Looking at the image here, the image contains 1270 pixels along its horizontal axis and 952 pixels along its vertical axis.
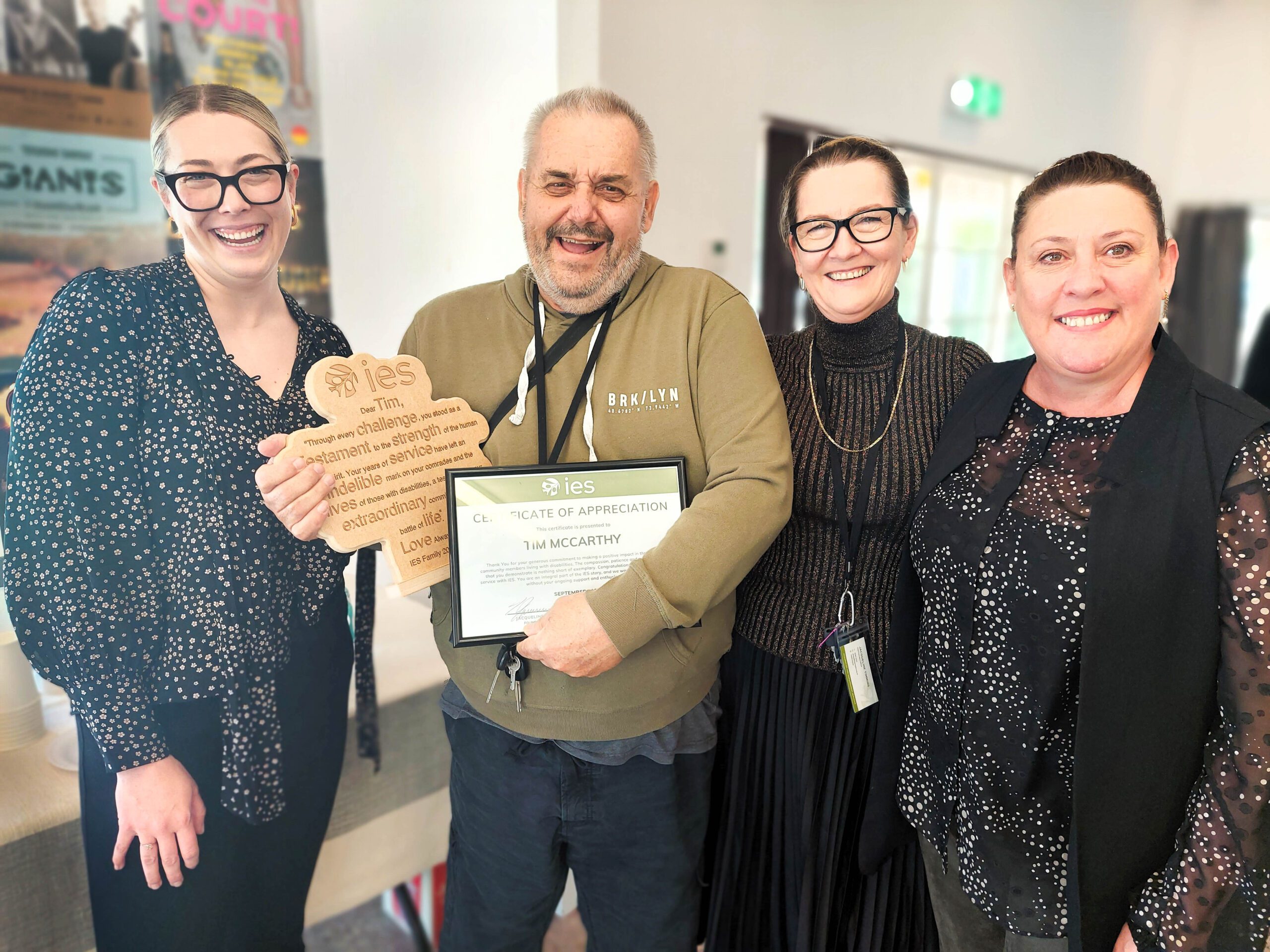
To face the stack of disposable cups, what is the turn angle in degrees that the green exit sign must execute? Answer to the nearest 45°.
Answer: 0° — it already faces it

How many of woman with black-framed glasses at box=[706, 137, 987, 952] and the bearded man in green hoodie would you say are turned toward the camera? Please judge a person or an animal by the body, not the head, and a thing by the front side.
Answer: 2

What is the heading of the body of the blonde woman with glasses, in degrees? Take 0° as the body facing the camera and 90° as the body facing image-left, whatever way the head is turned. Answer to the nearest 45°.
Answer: approximately 315°

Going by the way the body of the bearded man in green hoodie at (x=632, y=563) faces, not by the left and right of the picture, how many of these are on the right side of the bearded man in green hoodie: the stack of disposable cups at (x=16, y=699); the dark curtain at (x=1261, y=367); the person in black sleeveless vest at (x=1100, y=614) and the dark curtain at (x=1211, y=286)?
1

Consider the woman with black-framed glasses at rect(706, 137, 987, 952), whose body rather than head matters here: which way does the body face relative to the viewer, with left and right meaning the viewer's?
facing the viewer

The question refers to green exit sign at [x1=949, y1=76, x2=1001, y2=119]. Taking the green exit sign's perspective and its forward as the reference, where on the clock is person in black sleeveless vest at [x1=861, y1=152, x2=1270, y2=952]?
The person in black sleeveless vest is roughly at 12 o'clock from the green exit sign.

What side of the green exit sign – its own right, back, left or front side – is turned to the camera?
front
